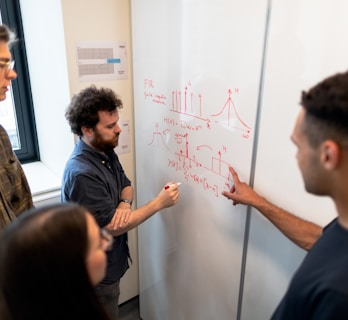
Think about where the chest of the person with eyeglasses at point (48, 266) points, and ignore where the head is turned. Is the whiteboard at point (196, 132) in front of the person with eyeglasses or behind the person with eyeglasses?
in front

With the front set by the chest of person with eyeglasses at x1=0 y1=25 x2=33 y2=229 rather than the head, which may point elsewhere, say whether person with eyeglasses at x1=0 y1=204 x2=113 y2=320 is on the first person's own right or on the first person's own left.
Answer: on the first person's own right

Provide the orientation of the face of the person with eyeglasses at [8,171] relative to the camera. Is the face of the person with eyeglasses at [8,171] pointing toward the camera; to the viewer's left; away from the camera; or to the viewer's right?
to the viewer's right

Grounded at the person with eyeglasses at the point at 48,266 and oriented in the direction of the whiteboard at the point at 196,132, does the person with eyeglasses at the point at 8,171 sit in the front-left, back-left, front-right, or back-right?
front-left

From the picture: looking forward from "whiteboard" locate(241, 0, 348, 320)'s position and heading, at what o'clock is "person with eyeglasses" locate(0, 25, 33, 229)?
The person with eyeglasses is roughly at 1 o'clock from the whiteboard.

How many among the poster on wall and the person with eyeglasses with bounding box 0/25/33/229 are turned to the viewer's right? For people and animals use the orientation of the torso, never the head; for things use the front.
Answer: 1

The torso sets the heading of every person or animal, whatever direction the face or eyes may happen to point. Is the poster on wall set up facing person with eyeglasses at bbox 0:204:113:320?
yes

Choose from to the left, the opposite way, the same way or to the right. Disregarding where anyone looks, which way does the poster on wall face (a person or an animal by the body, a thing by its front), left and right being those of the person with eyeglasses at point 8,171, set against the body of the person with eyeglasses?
to the right

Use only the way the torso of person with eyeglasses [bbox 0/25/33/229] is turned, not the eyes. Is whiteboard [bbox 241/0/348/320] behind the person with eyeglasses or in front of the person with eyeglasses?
in front

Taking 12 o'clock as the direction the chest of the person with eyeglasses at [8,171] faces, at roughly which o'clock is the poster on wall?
The poster on wall is roughly at 11 o'clock from the person with eyeglasses.

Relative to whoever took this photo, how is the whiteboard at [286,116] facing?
facing the viewer and to the left of the viewer

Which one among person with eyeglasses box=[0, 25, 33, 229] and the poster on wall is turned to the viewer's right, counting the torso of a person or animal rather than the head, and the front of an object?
the person with eyeglasses

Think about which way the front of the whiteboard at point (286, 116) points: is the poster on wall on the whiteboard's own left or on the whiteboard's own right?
on the whiteboard's own right

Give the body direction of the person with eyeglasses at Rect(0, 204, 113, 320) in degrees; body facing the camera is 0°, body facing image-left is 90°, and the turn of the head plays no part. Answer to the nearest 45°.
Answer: approximately 225°

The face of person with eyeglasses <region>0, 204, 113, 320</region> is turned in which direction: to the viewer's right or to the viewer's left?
to the viewer's right

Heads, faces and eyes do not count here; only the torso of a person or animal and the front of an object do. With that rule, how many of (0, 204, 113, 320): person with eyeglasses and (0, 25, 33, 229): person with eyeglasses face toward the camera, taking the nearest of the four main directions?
0

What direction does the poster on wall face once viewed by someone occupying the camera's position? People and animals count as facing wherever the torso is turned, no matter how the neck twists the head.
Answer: facing the viewer

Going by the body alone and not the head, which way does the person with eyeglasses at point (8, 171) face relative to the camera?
to the viewer's right
